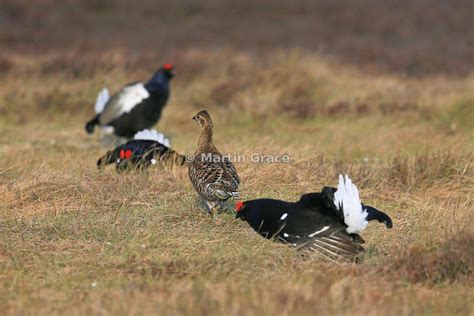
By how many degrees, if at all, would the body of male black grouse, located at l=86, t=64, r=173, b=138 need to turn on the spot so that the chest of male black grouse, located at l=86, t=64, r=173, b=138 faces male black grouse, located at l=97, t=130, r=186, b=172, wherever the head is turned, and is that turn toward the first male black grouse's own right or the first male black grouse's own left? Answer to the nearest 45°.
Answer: approximately 90° to the first male black grouse's own right

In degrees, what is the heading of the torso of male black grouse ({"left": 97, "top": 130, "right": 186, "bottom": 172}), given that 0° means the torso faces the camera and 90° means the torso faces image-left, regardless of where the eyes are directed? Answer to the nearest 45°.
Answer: approximately 45°

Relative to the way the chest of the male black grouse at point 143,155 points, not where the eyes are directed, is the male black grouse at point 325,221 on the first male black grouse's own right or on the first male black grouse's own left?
on the first male black grouse's own left

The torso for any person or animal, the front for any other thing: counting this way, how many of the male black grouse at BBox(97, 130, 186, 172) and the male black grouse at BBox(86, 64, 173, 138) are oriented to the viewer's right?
1

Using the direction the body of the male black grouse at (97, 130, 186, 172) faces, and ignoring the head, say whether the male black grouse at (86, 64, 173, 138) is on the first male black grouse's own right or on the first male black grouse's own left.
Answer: on the first male black grouse's own right

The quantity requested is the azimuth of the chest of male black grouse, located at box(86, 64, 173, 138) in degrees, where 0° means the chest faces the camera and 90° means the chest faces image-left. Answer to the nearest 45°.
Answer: approximately 270°

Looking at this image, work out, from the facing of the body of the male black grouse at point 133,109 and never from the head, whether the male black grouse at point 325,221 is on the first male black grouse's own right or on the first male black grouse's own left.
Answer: on the first male black grouse's own right

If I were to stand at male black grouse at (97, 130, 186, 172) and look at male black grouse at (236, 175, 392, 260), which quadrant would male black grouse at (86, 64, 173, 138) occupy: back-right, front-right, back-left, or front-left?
back-left
